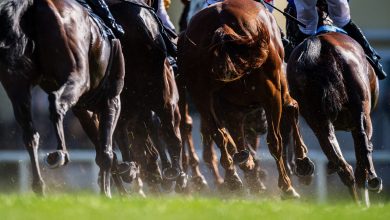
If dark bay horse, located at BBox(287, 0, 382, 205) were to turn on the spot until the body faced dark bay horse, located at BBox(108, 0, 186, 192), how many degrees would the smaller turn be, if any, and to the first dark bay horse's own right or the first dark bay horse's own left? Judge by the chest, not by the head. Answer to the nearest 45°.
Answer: approximately 90° to the first dark bay horse's own left

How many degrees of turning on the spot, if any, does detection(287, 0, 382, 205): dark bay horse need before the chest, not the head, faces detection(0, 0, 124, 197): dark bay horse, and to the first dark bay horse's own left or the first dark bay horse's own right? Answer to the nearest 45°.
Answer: approximately 135° to the first dark bay horse's own left

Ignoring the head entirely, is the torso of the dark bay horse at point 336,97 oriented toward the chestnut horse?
no

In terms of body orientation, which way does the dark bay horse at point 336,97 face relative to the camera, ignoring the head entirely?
away from the camera

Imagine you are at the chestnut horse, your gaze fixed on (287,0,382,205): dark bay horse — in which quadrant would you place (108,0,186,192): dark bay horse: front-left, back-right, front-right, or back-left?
back-left
